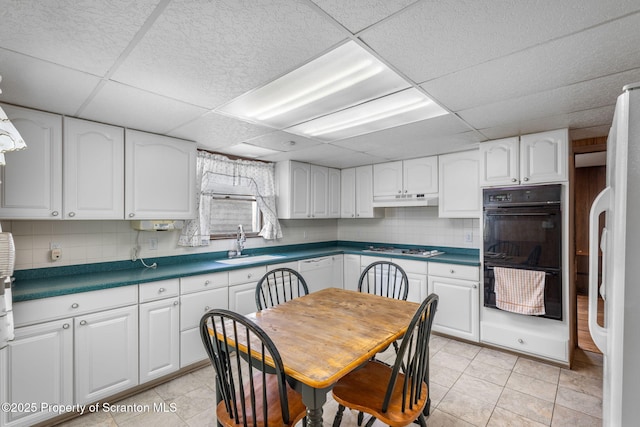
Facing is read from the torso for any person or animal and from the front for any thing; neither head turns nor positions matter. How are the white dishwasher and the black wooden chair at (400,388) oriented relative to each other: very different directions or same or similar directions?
very different directions

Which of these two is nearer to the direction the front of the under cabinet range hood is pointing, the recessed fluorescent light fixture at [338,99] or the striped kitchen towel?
the recessed fluorescent light fixture

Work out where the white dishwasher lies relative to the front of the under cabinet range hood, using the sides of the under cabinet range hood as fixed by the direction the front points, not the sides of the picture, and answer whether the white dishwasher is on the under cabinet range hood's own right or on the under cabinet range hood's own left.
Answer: on the under cabinet range hood's own right

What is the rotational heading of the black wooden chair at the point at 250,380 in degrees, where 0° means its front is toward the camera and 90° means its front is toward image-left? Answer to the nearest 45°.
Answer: approximately 225°

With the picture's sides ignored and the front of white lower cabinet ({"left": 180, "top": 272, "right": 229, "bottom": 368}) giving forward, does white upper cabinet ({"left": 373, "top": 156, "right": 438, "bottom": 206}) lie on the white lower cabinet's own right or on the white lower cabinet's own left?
on the white lower cabinet's own left

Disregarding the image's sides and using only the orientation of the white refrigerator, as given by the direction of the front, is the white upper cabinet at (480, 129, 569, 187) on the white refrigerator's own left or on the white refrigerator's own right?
on the white refrigerator's own right

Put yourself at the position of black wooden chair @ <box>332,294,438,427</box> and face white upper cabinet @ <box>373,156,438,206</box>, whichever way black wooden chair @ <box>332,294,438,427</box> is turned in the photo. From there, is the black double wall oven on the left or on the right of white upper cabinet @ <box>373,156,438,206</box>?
right

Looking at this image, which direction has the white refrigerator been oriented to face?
to the viewer's left
